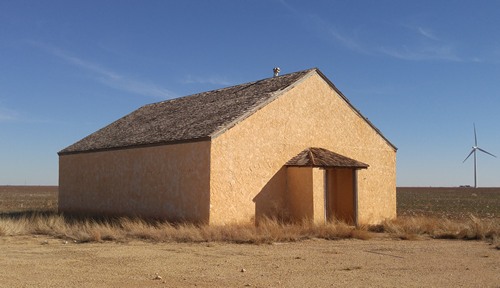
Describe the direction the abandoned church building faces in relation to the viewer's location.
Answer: facing the viewer and to the right of the viewer
